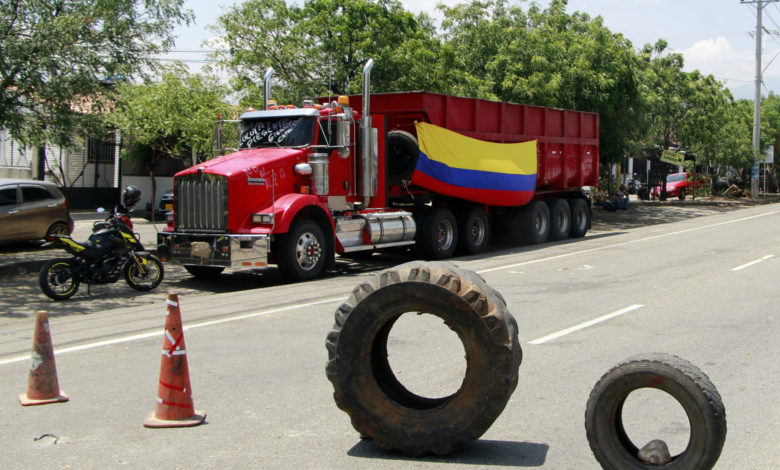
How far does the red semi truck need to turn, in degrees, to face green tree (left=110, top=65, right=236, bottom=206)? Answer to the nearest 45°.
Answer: approximately 90° to its right

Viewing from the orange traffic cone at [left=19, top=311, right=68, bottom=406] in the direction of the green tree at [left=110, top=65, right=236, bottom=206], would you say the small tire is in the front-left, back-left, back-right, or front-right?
back-right

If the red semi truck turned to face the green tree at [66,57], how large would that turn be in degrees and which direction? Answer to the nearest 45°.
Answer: approximately 45° to its right

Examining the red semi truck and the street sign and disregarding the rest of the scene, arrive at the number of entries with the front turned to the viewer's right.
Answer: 0

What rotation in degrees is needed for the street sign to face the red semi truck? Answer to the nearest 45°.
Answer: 0° — it already faces it

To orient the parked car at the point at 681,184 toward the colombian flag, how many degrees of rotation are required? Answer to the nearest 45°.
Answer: approximately 45° to its left

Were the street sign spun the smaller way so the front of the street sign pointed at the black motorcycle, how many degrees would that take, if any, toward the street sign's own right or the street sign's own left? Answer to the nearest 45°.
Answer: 0° — it already faces it

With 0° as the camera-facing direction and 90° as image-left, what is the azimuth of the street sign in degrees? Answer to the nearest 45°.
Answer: approximately 0°

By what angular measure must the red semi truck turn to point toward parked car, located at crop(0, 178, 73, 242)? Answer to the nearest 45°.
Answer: approximately 45° to its right
